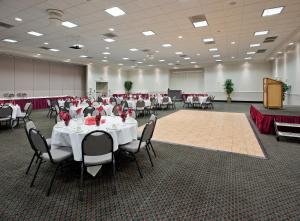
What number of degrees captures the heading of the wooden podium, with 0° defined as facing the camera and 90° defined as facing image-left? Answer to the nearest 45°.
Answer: approximately 90°

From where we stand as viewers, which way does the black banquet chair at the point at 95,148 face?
facing away from the viewer

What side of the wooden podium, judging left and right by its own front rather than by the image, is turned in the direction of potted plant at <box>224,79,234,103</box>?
right

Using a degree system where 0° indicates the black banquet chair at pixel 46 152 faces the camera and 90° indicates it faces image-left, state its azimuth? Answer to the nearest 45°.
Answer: approximately 225°

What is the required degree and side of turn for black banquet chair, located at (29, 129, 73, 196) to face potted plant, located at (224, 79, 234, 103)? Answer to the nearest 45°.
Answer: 0° — it already faces it

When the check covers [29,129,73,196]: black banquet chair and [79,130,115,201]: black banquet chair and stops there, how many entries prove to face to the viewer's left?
0

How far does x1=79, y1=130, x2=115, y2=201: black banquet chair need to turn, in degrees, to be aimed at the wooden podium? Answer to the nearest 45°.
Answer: approximately 45° to its right

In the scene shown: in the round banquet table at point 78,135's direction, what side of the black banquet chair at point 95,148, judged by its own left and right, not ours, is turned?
front

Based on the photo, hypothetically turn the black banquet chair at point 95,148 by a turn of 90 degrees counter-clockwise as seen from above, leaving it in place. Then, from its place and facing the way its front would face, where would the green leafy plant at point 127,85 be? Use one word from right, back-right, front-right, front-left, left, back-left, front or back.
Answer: right

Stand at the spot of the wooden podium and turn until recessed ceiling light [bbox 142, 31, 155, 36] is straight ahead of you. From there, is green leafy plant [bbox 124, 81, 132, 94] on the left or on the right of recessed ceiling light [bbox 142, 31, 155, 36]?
right

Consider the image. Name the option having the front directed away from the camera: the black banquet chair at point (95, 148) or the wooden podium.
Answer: the black banquet chair
